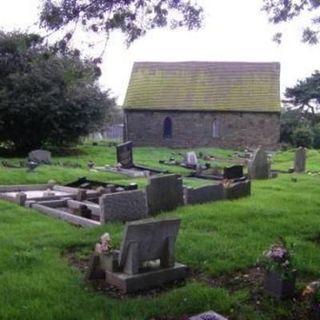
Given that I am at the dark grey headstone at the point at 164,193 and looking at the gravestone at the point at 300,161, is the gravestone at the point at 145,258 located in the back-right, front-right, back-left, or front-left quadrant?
back-right

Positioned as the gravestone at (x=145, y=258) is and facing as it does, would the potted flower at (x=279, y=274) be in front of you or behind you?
behind

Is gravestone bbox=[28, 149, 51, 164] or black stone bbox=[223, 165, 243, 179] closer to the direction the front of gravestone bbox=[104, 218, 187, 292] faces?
the gravestone
